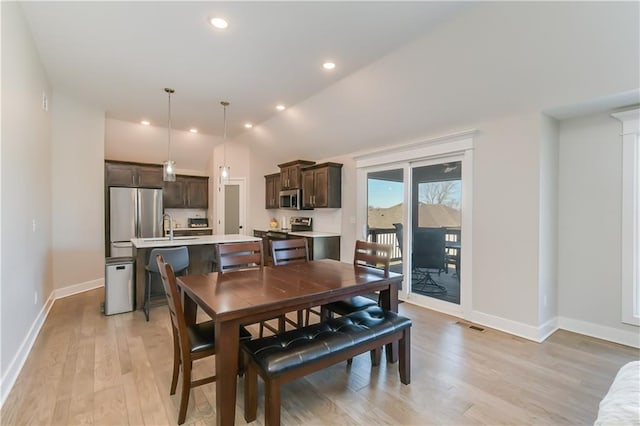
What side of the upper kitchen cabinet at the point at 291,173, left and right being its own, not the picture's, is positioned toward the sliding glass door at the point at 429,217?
left

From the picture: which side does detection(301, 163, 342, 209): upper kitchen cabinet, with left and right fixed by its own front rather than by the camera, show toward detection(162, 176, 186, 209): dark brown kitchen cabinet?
right

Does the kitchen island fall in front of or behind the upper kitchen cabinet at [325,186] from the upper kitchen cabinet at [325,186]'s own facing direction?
in front

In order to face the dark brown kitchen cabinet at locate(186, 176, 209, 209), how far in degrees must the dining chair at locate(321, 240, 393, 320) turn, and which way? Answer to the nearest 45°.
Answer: approximately 90° to its right

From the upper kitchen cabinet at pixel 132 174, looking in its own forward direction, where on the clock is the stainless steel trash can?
The stainless steel trash can is roughly at 12 o'clock from the upper kitchen cabinet.

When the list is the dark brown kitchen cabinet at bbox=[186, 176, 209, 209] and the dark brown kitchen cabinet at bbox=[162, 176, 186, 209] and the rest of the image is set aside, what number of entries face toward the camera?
2

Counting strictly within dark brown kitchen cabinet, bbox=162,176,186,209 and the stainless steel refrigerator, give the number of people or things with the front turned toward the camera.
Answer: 2

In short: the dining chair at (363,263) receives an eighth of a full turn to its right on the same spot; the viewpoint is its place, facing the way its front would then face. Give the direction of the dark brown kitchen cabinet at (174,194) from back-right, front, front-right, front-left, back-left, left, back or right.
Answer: front-right

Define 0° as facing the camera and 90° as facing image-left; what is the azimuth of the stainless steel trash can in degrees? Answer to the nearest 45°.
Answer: approximately 0°

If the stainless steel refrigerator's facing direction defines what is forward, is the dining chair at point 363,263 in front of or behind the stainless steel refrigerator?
in front

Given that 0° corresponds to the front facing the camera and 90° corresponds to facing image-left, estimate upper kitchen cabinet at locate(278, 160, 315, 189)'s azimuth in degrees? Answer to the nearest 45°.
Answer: approximately 45°

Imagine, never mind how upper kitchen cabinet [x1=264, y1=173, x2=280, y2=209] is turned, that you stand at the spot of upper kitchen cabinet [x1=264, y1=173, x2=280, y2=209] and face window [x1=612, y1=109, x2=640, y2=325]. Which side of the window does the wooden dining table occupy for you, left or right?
right

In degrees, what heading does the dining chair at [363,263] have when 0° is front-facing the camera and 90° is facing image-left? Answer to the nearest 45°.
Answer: approximately 45°

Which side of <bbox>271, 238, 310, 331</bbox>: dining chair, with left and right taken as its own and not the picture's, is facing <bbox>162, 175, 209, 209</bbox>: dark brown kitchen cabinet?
back
